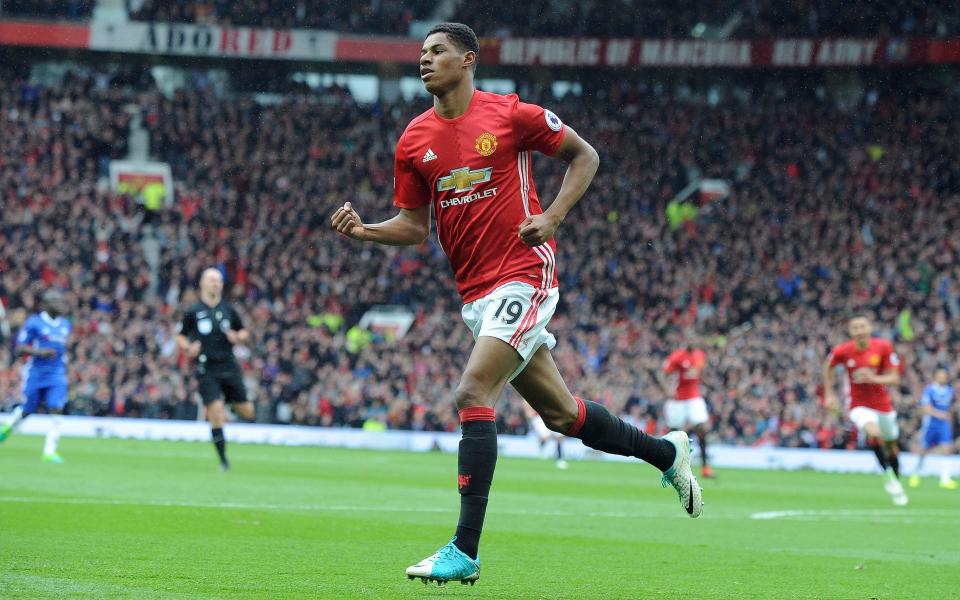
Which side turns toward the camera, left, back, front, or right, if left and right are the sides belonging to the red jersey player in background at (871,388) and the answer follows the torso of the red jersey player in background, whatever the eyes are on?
front

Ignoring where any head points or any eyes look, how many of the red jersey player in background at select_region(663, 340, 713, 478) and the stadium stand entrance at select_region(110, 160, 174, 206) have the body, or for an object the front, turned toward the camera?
2

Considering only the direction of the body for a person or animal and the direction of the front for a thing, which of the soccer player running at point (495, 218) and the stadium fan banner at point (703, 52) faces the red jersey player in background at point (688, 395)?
the stadium fan banner

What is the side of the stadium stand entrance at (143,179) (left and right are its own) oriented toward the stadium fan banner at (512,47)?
left

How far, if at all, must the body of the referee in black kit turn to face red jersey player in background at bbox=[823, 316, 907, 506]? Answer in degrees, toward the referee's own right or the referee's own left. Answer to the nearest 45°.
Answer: approximately 90° to the referee's own left

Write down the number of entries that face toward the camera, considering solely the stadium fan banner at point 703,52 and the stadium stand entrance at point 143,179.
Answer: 2

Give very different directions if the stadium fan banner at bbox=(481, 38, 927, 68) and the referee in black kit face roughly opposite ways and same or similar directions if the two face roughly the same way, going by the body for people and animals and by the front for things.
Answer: same or similar directions

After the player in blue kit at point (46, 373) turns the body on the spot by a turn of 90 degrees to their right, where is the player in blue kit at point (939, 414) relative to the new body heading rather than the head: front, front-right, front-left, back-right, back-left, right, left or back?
back-left

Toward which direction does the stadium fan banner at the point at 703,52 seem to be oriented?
toward the camera

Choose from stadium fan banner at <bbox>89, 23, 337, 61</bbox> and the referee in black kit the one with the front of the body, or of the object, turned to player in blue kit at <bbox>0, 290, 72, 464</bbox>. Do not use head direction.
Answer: the stadium fan banner

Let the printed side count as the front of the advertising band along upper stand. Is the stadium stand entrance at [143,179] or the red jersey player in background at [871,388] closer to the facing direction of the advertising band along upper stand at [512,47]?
the red jersey player in background

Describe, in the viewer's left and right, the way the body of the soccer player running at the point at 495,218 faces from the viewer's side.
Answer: facing the viewer and to the left of the viewer

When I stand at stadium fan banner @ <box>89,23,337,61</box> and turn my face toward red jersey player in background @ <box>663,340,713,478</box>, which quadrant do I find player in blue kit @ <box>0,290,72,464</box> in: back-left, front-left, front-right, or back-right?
front-right

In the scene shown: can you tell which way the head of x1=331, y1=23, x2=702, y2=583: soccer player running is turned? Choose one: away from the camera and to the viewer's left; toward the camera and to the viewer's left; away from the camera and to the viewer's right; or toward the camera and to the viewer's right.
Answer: toward the camera and to the viewer's left

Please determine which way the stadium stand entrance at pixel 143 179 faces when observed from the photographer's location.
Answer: facing the viewer

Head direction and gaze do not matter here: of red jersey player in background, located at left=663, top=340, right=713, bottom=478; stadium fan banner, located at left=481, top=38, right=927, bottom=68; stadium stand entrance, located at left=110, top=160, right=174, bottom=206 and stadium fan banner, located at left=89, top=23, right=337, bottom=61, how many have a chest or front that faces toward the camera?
4

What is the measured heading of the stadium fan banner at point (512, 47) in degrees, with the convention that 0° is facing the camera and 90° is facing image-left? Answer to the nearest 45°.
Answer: approximately 0°
